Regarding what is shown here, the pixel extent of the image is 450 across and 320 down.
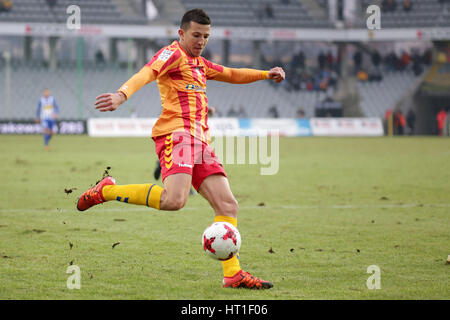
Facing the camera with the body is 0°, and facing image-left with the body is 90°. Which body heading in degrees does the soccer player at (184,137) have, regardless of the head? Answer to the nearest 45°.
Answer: approximately 315°

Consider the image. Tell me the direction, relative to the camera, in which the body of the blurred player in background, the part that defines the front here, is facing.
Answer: toward the camera

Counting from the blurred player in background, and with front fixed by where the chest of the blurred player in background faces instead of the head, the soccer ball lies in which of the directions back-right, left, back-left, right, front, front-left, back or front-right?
front

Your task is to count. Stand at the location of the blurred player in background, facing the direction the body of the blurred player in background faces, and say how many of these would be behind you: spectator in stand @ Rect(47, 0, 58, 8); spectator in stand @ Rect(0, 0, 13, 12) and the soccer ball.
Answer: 2

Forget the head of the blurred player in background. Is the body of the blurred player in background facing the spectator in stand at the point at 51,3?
no

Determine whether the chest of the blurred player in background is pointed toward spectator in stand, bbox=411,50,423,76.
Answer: no

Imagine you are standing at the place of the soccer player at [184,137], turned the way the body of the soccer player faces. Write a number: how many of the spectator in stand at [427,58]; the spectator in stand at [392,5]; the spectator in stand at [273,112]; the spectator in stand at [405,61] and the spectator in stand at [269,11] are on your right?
0

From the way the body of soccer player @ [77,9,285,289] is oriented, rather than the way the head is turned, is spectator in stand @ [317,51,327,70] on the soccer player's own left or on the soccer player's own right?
on the soccer player's own left

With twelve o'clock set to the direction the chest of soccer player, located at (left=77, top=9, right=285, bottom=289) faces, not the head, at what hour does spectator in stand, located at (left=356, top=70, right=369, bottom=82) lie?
The spectator in stand is roughly at 8 o'clock from the soccer player.

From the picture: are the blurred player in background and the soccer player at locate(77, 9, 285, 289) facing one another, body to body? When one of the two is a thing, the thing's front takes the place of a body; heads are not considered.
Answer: no

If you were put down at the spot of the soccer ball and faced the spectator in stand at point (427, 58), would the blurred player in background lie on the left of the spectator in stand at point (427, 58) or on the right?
left
